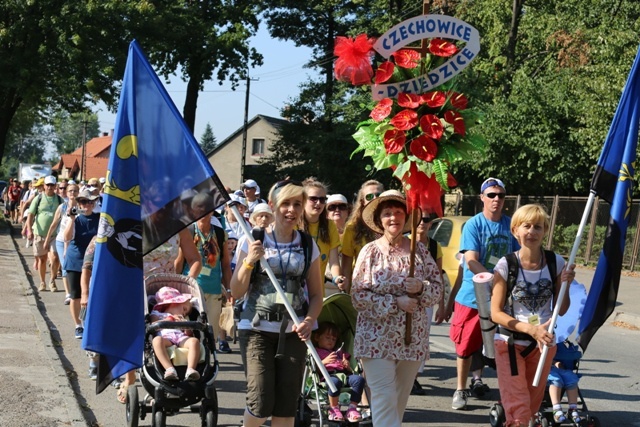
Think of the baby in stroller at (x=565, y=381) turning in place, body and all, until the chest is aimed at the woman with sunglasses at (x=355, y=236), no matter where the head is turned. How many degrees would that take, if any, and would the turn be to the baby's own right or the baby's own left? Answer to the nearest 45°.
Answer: approximately 90° to the baby's own right

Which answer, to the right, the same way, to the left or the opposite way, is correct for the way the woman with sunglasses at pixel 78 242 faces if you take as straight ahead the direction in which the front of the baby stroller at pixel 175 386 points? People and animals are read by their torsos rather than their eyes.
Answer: the same way

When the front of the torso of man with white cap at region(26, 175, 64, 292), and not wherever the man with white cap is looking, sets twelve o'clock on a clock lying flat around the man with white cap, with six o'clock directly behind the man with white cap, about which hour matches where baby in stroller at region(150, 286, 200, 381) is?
The baby in stroller is roughly at 12 o'clock from the man with white cap.

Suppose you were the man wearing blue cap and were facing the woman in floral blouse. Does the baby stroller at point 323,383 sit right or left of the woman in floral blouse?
right

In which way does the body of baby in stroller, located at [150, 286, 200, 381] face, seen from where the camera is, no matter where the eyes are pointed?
toward the camera

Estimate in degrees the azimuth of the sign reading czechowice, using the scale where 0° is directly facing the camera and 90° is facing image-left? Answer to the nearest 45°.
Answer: approximately 0°

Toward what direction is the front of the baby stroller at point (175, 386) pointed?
toward the camera

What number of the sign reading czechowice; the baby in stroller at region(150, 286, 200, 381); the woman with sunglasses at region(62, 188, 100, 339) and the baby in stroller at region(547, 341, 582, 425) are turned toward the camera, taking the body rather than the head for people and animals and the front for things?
4

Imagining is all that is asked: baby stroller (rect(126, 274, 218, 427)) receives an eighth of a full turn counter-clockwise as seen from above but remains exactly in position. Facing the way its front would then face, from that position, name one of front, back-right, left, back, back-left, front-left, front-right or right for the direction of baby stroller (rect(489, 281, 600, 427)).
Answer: front-left

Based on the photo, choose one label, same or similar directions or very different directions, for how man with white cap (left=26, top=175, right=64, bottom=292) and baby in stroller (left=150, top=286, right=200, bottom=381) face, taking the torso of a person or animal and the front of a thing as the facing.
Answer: same or similar directions

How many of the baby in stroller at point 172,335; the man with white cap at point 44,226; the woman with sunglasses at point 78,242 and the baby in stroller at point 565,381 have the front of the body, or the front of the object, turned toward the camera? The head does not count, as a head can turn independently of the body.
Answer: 4

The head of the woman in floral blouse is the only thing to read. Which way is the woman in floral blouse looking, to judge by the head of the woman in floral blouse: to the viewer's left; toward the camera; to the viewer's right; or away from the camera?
toward the camera

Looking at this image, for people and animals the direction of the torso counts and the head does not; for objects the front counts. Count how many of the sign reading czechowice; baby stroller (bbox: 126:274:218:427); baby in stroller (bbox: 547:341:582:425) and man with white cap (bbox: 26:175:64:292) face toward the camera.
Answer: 4

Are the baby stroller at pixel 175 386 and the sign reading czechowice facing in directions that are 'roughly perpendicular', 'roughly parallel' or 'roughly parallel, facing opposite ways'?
roughly parallel

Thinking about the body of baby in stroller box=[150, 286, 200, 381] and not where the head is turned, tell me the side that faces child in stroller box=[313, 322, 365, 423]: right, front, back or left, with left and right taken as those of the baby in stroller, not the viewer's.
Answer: left

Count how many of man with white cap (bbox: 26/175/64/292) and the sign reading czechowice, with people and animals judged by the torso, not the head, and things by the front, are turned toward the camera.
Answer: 2
